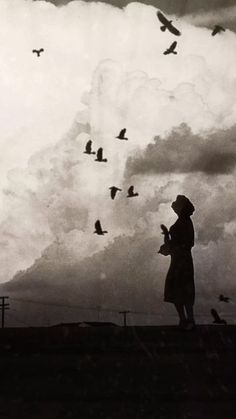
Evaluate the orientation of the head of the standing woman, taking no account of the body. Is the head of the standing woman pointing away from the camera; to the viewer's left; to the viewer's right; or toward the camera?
to the viewer's left

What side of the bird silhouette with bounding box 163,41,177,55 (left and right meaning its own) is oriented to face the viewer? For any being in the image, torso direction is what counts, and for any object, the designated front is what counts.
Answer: left

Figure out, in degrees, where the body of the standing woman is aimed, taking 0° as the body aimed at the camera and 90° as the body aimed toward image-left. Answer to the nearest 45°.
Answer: approximately 90°
